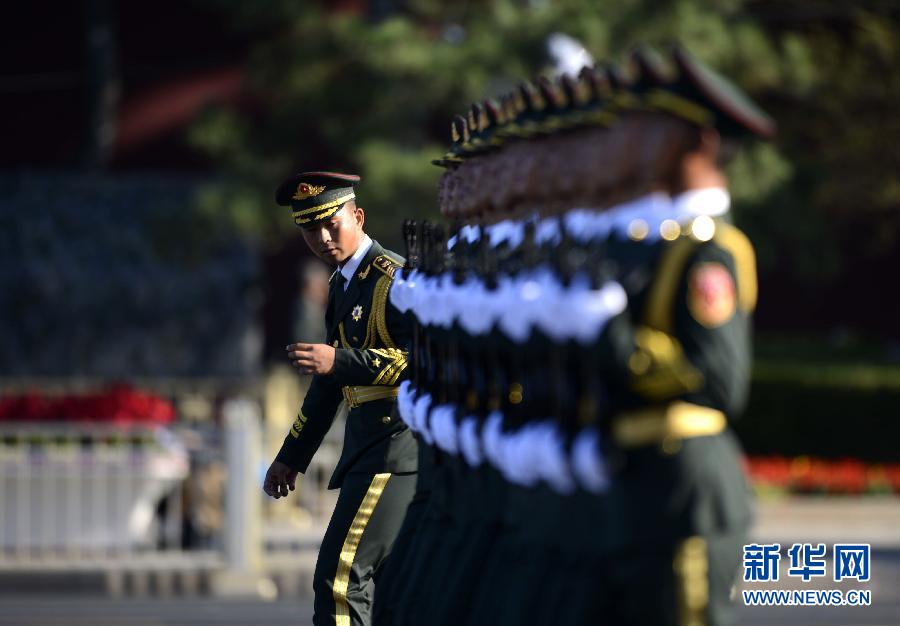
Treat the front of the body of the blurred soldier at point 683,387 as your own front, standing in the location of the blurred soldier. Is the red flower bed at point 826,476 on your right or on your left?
on your right

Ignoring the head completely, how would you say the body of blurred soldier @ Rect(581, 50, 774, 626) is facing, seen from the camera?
to the viewer's left

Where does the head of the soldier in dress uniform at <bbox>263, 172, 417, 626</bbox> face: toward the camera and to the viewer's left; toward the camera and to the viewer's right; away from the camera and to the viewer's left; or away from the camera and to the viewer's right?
toward the camera and to the viewer's left

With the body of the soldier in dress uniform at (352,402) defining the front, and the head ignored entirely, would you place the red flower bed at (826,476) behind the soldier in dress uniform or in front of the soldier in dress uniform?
behind

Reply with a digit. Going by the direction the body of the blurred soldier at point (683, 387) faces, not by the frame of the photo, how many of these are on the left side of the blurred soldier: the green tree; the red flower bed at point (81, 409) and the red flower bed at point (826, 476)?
0

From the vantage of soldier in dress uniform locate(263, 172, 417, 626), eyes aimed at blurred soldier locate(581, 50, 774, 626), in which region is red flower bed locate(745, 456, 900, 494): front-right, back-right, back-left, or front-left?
back-left

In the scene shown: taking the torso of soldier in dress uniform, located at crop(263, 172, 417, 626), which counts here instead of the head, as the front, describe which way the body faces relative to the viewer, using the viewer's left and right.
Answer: facing the viewer and to the left of the viewer

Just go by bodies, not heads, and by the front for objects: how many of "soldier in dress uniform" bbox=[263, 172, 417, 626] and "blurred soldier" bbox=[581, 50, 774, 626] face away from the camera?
0

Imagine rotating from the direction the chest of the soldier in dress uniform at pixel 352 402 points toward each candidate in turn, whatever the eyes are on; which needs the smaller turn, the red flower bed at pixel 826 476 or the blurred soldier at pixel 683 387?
the blurred soldier

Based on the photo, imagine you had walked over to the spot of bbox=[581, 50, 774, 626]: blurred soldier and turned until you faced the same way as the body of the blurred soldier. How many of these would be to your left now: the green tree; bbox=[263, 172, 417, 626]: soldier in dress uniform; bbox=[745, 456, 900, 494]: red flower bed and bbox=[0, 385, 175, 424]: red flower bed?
0

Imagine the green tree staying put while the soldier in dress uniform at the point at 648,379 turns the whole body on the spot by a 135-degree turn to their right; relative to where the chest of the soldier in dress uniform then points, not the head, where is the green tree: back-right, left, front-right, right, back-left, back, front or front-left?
front-left

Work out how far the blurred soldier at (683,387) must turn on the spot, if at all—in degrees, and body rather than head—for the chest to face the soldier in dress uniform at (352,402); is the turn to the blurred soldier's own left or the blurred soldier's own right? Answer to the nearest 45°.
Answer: approximately 45° to the blurred soldier's own right

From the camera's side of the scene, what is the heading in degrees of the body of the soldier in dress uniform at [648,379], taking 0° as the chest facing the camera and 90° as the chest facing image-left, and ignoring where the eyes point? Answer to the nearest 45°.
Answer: approximately 90°

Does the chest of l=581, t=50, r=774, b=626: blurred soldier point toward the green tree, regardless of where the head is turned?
no

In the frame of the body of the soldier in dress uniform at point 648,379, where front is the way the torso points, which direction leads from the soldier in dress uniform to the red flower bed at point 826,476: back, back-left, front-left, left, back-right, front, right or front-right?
right
